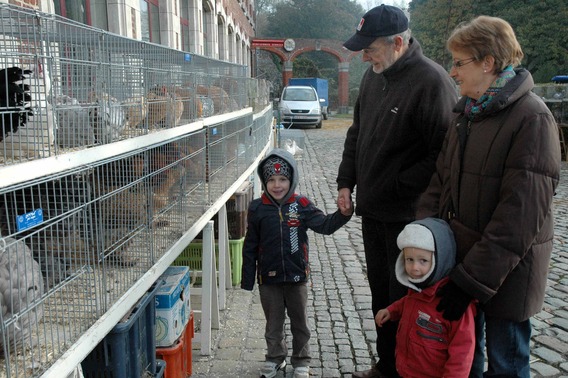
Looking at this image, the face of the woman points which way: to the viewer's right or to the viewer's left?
to the viewer's left

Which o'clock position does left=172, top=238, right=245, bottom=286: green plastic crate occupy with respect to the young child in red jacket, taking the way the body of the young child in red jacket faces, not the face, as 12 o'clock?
The green plastic crate is roughly at 3 o'clock from the young child in red jacket.

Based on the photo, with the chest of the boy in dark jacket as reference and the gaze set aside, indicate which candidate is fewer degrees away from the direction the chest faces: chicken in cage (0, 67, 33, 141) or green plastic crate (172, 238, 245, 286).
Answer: the chicken in cage

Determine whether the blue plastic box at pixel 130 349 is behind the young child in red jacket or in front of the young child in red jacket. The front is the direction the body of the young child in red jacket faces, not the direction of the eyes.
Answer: in front

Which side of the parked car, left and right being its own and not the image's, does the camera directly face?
front
